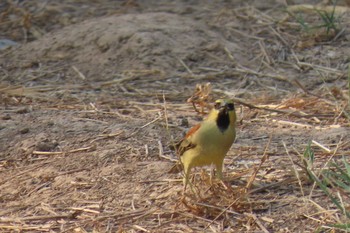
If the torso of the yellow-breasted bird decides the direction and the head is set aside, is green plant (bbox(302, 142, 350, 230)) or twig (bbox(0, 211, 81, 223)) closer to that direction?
the green plant

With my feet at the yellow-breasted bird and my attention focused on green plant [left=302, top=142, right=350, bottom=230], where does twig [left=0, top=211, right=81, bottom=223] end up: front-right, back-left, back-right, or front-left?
back-right

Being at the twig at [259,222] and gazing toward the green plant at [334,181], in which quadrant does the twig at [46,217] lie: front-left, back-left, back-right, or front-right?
back-left

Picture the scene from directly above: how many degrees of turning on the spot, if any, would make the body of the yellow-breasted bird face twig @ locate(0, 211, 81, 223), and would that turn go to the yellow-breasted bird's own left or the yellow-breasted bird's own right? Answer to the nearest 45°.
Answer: approximately 135° to the yellow-breasted bird's own right

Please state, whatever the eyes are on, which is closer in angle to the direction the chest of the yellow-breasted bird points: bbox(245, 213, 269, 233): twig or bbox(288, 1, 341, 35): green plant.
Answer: the twig

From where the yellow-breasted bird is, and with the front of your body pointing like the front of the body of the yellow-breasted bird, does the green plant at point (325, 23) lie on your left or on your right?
on your left

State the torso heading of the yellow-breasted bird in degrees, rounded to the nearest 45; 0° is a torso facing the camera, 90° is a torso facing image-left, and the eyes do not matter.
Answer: approximately 315°

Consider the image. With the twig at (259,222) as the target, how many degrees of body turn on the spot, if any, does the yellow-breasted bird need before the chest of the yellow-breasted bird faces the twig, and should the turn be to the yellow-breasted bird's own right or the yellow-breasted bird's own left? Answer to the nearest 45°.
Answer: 0° — it already faces it
